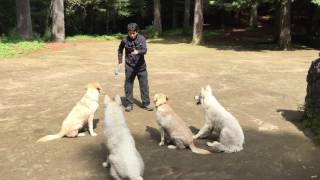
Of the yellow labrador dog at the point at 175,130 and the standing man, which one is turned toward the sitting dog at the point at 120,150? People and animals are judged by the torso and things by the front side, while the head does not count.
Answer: the standing man

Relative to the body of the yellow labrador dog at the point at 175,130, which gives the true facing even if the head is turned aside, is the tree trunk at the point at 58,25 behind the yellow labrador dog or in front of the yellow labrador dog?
in front

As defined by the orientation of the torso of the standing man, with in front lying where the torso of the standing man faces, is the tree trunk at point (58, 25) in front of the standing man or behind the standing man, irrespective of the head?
behind

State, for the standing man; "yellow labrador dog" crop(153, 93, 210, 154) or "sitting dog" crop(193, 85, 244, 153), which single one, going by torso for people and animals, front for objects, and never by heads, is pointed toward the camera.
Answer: the standing man

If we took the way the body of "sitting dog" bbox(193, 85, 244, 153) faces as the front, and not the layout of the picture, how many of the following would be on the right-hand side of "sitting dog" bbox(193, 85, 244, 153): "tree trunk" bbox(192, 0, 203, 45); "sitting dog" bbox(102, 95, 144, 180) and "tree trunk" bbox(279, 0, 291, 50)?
2

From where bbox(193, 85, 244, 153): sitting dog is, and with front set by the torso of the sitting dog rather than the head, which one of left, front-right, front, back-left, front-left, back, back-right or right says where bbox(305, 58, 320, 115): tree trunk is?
back-right

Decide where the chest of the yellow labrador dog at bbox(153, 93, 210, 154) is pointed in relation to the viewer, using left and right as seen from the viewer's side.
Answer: facing away from the viewer and to the left of the viewer

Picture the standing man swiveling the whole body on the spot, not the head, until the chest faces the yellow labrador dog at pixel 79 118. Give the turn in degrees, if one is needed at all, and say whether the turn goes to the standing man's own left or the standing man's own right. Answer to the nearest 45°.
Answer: approximately 45° to the standing man's own right

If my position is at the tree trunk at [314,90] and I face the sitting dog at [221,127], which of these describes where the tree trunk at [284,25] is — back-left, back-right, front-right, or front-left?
back-right

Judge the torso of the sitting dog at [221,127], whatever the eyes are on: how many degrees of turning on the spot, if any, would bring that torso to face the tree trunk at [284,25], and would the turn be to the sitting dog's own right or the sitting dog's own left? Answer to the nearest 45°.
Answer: approximately 90° to the sitting dog's own right

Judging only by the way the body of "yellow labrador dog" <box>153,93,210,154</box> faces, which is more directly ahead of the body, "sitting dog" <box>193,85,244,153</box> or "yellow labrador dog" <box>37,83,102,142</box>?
the yellow labrador dog

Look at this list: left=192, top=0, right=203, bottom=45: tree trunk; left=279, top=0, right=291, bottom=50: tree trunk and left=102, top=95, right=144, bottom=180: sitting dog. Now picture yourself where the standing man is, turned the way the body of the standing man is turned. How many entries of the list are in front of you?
1

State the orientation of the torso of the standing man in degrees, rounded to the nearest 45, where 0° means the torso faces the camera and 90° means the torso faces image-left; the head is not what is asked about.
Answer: approximately 0°

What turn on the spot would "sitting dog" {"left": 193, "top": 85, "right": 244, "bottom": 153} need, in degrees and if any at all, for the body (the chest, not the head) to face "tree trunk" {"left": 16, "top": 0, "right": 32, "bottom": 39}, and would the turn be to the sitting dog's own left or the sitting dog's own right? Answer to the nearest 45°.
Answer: approximately 45° to the sitting dog's own right
